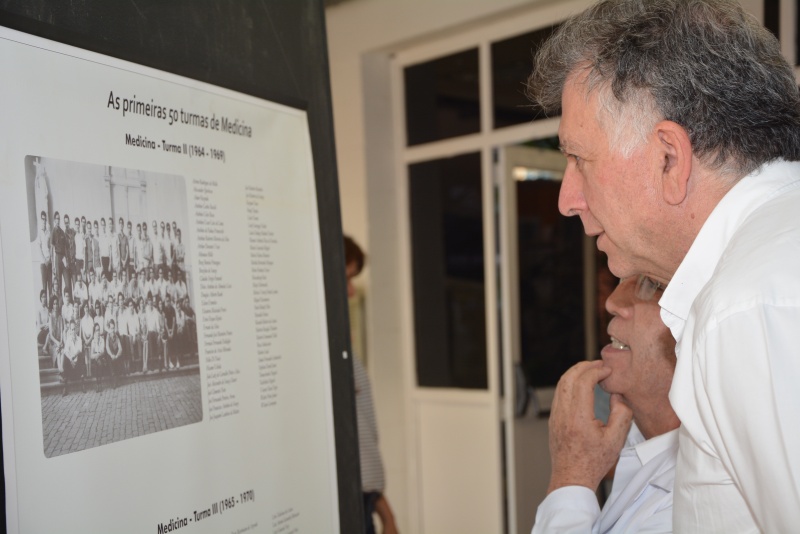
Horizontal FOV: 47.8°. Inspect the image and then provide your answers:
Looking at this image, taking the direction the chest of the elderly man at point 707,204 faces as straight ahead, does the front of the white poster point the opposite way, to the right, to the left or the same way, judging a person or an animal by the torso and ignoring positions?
the opposite way

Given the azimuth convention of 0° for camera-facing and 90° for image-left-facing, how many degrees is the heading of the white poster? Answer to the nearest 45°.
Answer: approximately 315°

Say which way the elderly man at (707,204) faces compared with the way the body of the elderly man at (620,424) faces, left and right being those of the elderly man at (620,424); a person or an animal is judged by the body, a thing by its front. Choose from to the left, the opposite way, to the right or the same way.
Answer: the same way

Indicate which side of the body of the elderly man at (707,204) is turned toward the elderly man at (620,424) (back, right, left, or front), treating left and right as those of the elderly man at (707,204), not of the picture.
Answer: right

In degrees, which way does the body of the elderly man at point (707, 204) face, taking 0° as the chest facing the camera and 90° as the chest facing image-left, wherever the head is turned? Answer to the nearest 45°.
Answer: approximately 90°

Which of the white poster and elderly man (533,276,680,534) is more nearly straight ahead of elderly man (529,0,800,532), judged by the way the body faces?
the white poster

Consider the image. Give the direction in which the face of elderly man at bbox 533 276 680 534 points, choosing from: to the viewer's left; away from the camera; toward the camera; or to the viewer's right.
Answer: to the viewer's left

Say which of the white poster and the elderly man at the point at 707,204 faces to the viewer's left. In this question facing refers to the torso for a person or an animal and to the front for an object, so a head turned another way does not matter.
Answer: the elderly man

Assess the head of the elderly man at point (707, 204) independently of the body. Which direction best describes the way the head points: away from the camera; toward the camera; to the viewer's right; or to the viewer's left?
to the viewer's left

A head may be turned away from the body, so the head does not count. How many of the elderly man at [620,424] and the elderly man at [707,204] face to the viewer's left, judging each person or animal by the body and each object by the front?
2

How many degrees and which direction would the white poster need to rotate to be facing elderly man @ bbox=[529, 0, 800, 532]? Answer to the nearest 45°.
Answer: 0° — it already faces them

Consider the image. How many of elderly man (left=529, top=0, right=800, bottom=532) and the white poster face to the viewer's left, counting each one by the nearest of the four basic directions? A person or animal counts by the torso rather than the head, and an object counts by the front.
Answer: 1

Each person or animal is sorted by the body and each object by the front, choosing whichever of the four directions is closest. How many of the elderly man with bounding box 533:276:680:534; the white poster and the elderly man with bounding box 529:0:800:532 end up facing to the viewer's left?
2

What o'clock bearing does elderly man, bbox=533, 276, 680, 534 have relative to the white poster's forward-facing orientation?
The elderly man is roughly at 10 o'clock from the white poster.

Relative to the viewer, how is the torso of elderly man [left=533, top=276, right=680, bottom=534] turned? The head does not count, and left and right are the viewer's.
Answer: facing to the left of the viewer

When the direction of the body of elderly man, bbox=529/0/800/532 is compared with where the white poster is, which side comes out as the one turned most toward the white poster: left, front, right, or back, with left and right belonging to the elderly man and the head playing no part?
front

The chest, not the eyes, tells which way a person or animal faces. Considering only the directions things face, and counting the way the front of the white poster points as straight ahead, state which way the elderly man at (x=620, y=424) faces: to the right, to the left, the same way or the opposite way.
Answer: the opposite way
